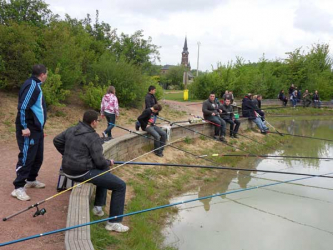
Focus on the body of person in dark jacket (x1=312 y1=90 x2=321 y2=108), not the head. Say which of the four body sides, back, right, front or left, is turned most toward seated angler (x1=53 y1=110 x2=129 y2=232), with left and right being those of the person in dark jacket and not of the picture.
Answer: front

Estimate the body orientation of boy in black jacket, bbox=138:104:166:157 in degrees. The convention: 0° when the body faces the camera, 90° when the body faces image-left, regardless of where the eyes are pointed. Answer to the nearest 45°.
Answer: approximately 315°

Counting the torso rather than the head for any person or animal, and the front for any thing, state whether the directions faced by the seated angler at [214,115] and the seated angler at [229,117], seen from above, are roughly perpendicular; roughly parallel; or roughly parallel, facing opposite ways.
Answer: roughly parallel

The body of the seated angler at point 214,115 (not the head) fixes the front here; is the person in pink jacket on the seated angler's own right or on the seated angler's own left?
on the seated angler's own right

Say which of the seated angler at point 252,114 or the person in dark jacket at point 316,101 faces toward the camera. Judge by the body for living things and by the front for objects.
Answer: the person in dark jacket

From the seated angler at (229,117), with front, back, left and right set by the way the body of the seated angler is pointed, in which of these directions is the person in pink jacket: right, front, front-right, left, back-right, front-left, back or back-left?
right

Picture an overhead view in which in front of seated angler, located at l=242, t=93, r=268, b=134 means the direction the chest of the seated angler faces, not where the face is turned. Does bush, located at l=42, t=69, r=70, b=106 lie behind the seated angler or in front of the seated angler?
behind

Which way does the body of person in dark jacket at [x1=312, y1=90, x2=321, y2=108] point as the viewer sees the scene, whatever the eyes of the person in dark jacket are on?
toward the camera

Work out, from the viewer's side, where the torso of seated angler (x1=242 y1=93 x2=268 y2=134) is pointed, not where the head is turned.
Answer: to the viewer's right

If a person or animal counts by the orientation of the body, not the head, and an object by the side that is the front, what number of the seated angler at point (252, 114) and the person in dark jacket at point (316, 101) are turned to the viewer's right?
1

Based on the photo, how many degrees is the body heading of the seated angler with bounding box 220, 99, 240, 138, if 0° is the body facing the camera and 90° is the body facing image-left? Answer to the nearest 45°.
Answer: approximately 315°

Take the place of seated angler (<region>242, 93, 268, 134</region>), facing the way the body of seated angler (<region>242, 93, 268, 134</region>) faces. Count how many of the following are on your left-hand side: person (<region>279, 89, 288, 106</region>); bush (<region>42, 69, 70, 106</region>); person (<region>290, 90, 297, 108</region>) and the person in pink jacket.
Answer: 2

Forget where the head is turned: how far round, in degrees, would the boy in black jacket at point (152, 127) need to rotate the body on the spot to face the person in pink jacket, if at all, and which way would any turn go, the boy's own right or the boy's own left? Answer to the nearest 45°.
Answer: approximately 135° to the boy's own right
